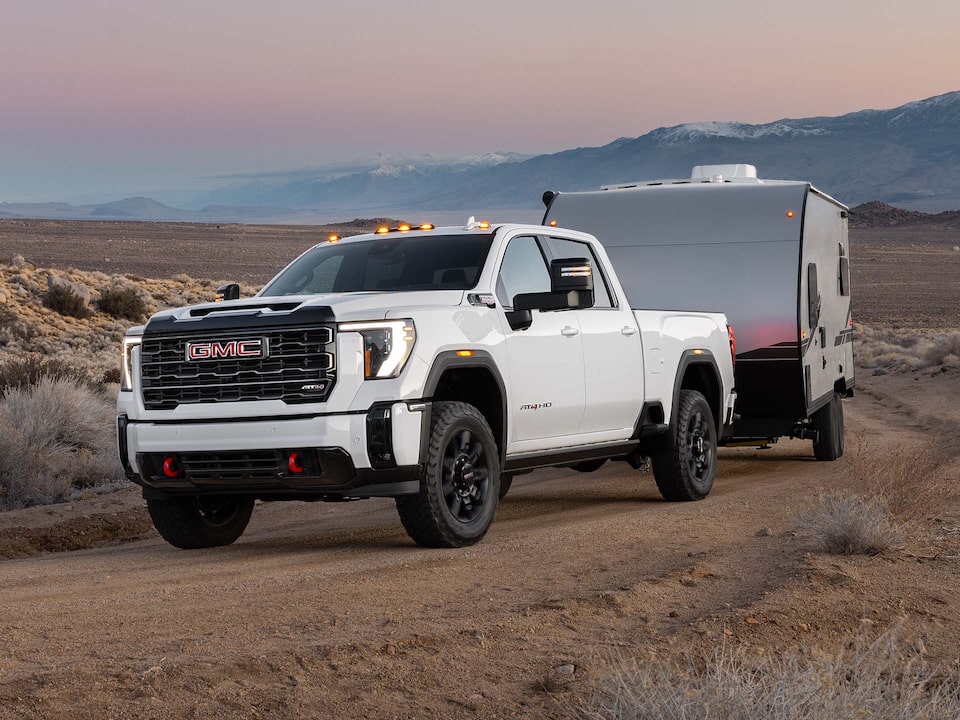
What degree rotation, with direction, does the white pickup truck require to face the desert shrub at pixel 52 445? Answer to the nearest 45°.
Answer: approximately 90° to its right

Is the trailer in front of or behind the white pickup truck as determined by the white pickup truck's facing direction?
behind

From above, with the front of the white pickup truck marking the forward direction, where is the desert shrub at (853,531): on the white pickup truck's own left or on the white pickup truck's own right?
on the white pickup truck's own left

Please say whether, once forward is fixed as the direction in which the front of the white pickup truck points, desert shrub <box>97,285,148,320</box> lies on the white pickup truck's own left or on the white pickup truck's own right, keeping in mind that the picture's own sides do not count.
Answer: on the white pickup truck's own right

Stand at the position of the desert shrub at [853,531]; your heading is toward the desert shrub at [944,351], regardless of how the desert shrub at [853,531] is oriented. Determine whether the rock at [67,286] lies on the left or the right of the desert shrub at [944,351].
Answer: left

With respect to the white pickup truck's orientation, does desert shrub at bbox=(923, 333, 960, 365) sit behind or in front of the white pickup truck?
behind

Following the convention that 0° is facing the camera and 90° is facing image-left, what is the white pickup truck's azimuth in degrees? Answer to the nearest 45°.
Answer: approximately 45°
